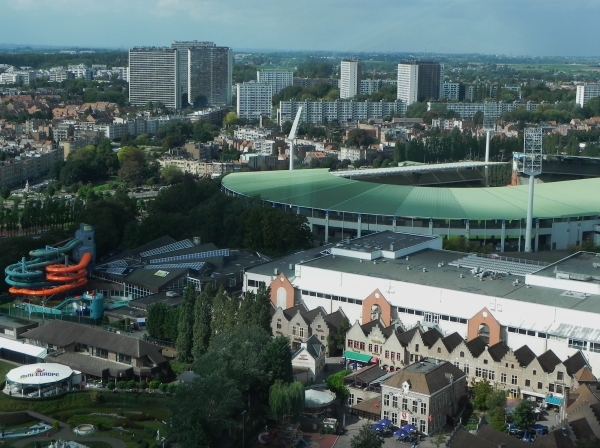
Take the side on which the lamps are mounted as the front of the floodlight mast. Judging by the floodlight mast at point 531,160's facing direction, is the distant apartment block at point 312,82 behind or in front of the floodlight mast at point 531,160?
in front

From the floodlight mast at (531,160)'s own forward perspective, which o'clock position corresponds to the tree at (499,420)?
The tree is roughly at 6 o'clock from the floodlight mast.

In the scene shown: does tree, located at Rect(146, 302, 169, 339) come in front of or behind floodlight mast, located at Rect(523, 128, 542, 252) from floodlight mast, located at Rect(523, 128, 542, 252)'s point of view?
behind

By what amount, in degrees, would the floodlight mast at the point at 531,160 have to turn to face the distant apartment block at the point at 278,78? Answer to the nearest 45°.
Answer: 0° — it already faces it

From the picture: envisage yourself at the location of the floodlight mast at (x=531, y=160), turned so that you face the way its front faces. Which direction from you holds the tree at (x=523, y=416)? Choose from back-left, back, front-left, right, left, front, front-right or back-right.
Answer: back

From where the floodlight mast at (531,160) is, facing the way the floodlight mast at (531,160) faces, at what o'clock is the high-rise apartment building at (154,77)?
The high-rise apartment building is roughly at 11 o'clock from the floodlight mast.

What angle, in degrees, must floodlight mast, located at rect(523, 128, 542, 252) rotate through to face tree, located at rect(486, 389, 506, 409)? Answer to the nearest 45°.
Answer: approximately 180°

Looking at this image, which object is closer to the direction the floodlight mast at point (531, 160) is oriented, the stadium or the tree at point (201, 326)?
the stadium

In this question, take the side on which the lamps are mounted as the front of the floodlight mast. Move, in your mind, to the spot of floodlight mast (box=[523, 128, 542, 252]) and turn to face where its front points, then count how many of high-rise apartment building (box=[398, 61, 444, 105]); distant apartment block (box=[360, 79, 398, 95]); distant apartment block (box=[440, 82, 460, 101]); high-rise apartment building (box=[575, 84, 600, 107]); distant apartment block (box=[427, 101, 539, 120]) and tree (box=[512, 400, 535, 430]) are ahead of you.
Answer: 5

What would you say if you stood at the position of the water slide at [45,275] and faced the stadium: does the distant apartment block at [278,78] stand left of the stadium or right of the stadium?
left

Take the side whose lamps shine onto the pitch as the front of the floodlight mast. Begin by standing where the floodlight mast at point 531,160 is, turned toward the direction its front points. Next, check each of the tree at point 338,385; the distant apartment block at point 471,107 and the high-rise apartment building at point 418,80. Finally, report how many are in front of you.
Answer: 2

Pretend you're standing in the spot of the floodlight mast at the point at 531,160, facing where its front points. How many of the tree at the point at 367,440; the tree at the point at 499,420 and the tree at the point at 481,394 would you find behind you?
3

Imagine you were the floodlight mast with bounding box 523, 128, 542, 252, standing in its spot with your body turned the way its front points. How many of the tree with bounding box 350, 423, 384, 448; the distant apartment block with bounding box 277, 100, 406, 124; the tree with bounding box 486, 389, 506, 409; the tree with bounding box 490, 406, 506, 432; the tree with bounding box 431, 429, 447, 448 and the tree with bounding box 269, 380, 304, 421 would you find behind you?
5

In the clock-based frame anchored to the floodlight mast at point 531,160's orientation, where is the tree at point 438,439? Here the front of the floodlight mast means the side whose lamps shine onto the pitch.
The tree is roughly at 6 o'clock from the floodlight mast.

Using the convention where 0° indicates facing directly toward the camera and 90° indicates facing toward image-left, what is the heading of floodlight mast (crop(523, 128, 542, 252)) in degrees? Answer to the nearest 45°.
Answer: approximately 180°

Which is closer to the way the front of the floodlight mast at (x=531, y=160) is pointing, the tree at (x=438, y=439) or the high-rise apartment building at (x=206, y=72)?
the high-rise apartment building
